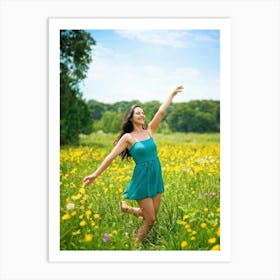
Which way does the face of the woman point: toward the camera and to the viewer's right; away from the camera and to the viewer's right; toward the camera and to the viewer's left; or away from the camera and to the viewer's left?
toward the camera and to the viewer's right

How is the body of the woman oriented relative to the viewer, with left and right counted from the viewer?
facing the viewer and to the right of the viewer
